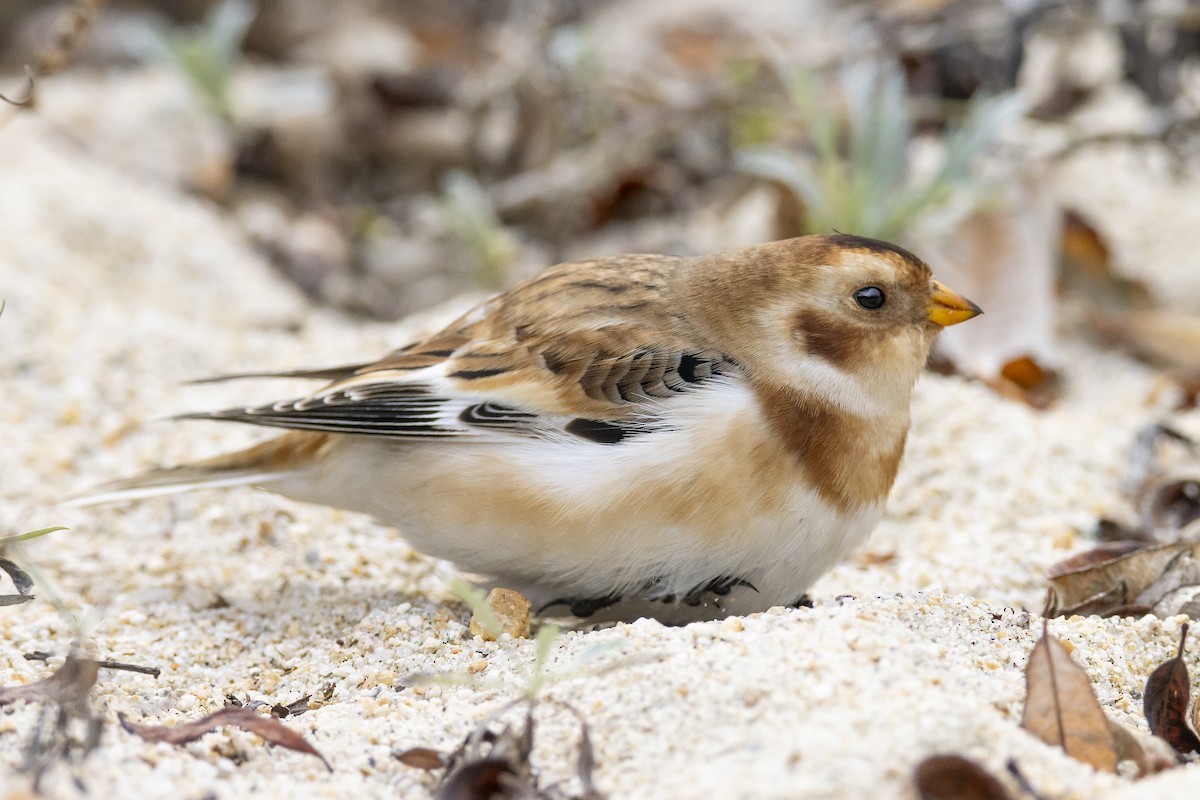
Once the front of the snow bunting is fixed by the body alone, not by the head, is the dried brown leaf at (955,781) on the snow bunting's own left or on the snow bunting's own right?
on the snow bunting's own right

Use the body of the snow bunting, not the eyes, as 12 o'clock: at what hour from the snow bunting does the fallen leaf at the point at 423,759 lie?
The fallen leaf is roughly at 4 o'clock from the snow bunting.

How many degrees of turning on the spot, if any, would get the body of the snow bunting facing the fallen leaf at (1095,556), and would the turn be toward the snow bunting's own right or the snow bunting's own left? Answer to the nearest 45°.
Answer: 0° — it already faces it

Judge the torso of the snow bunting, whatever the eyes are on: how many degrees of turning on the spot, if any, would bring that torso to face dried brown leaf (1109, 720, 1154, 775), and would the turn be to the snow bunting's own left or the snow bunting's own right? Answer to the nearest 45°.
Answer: approximately 45° to the snow bunting's own right

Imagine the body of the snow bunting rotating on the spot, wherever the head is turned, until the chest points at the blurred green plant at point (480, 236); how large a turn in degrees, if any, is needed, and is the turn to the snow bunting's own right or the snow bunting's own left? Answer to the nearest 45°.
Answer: approximately 90° to the snow bunting's own left

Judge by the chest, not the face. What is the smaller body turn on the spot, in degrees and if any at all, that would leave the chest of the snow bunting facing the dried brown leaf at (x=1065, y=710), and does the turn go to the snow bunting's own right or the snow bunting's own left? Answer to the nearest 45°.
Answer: approximately 45° to the snow bunting's own right

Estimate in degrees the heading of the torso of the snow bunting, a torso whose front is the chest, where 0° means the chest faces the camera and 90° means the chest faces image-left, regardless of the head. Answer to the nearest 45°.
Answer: approximately 270°
